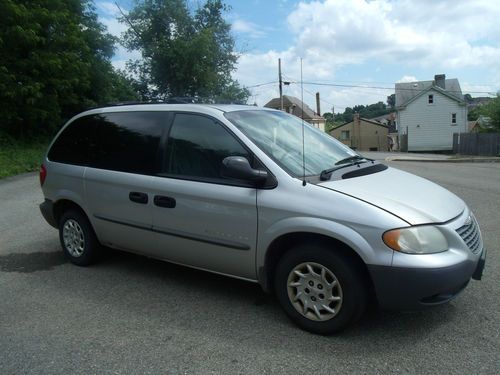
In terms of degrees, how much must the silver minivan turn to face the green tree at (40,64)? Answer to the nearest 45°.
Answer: approximately 180°

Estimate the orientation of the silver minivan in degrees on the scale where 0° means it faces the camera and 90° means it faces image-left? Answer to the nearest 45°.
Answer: approximately 315°

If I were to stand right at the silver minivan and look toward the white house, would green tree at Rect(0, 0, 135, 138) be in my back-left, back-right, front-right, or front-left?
front-left

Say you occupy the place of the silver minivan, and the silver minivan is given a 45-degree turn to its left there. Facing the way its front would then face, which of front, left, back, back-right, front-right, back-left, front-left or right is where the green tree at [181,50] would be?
left

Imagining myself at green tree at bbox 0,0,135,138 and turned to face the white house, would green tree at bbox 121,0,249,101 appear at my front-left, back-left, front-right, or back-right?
front-left

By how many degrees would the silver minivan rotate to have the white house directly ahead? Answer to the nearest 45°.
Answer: approximately 135° to its left
